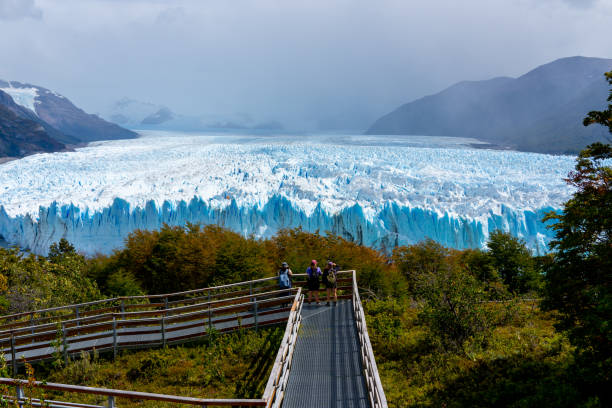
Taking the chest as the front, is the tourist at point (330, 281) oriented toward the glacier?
yes

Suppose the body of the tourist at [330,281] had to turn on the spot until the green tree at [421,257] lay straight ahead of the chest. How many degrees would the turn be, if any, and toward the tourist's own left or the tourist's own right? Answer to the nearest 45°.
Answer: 0° — they already face it

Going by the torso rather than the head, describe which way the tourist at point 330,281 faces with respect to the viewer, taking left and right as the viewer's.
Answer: facing away from the viewer

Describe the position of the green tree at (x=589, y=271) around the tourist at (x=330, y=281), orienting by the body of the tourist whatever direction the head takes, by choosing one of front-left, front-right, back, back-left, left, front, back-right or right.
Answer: back-right

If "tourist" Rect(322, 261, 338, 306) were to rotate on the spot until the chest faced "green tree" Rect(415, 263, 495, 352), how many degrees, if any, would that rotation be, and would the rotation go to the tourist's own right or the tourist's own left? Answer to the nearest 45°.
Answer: approximately 90° to the tourist's own right

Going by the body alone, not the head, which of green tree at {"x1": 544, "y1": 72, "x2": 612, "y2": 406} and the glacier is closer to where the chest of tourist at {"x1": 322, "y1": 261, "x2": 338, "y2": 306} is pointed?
the glacier
